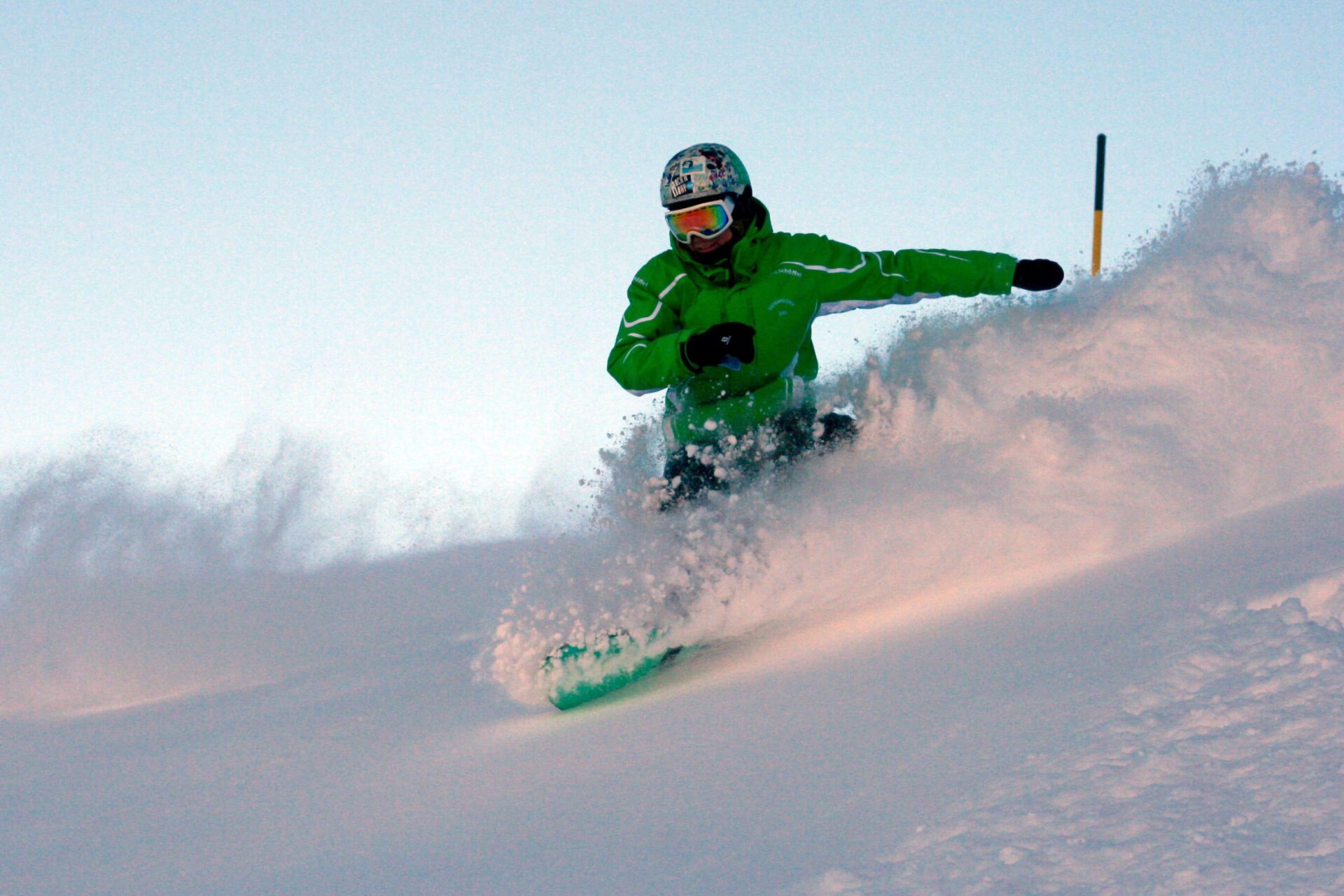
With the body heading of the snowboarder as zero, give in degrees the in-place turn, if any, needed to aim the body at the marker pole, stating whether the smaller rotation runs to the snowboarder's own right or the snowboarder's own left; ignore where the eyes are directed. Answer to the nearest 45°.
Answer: approximately 135° to the snowboarder's own left

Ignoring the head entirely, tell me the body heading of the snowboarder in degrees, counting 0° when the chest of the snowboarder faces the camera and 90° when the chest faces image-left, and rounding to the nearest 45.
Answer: approximately 0°
